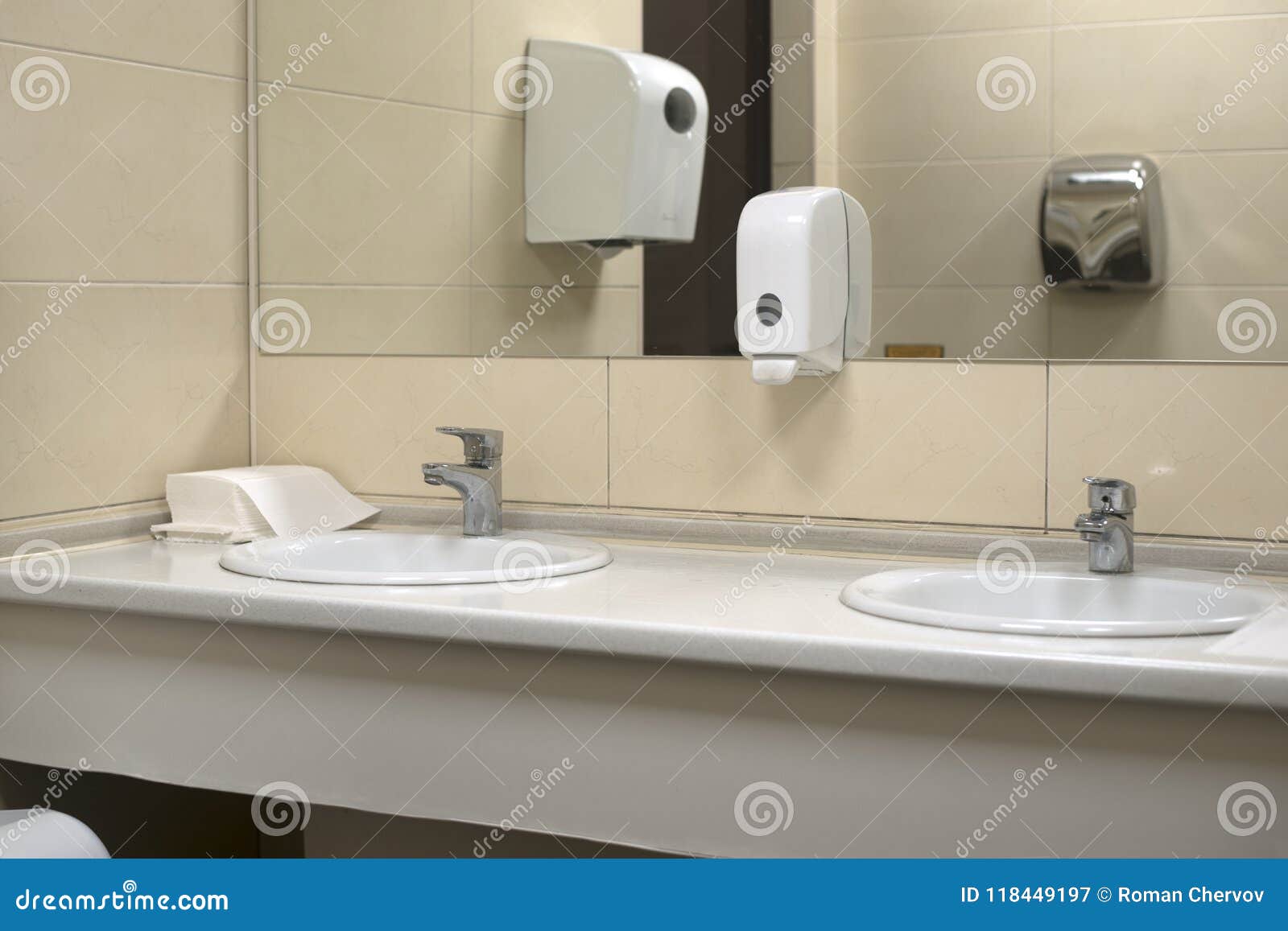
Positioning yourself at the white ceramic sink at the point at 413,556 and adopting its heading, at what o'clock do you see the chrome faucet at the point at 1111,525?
The chrome faucet is roughly at 10 o'clock from the white ceramic sink.

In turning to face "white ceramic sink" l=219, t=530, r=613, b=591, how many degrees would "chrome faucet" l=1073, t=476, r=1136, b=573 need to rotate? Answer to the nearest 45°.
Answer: approximately 45° to its right

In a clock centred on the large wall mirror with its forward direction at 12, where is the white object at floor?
The white object at floor is roughly at 2 o'clock from the large wall mirror.

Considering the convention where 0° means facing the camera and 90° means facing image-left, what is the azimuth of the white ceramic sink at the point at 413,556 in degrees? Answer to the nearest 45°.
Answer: approximately 0°

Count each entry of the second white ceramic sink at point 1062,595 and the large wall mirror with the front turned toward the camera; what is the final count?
2

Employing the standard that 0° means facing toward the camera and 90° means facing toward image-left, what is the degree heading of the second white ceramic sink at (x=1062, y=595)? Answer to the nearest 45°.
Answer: approximately 0°

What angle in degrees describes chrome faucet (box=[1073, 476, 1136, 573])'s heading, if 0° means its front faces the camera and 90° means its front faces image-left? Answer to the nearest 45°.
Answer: approximately 45°

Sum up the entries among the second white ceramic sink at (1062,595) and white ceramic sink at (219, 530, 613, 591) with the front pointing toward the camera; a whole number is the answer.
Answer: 2
